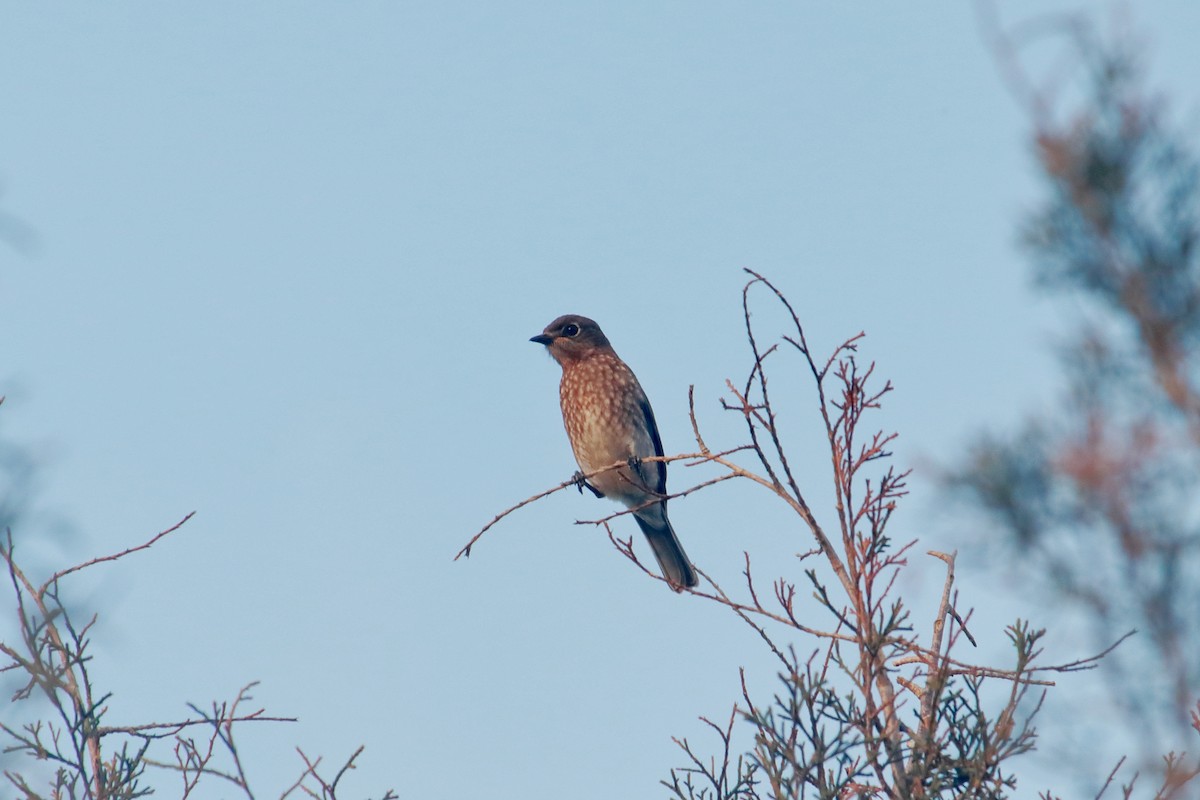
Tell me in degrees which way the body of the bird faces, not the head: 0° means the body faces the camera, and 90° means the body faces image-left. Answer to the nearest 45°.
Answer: approximately 45°
